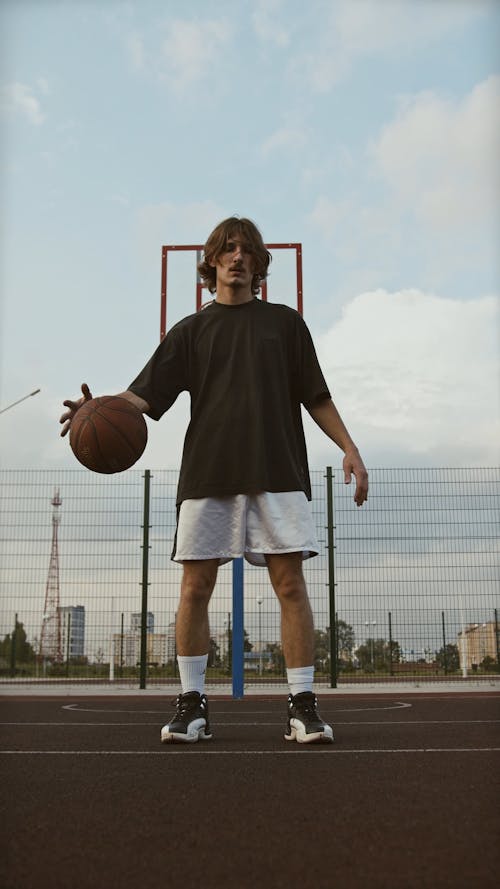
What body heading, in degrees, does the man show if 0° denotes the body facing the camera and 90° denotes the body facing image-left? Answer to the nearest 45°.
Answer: approximately 0°

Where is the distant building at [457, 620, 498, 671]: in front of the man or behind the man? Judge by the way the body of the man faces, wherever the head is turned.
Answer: behind

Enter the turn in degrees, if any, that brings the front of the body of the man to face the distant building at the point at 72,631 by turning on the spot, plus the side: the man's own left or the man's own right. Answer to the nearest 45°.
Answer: approximately 180°

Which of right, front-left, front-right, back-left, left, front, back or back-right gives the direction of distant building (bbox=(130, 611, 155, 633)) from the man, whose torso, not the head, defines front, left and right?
back

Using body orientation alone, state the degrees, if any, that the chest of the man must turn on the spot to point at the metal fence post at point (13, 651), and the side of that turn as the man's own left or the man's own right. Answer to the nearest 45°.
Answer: approximately 180°
